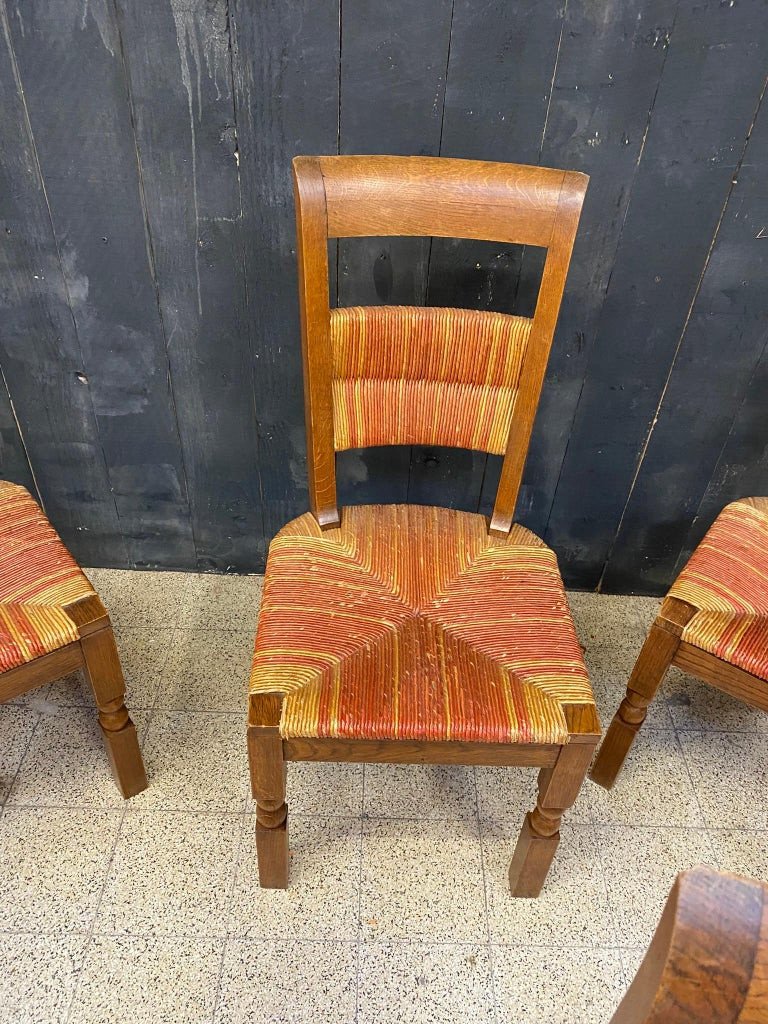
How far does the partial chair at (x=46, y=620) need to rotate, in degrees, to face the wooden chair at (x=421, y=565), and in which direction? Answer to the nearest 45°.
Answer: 0° — it already faces it

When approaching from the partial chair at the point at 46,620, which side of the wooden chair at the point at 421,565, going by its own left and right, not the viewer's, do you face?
right

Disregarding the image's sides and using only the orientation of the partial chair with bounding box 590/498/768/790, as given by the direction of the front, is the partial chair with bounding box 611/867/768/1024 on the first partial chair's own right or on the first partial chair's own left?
on the first partial chair's own left

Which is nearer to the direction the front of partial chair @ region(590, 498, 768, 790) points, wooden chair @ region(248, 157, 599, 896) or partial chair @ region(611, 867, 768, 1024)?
the wooden chair

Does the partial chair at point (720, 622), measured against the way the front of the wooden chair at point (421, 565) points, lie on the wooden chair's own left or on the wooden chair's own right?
on the wooden chair's own left

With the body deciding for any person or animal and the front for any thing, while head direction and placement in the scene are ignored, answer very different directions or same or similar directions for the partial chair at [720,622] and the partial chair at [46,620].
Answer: same or similar directions

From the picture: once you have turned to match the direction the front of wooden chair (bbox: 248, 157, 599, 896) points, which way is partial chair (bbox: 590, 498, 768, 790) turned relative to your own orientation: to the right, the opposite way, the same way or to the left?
to the right
